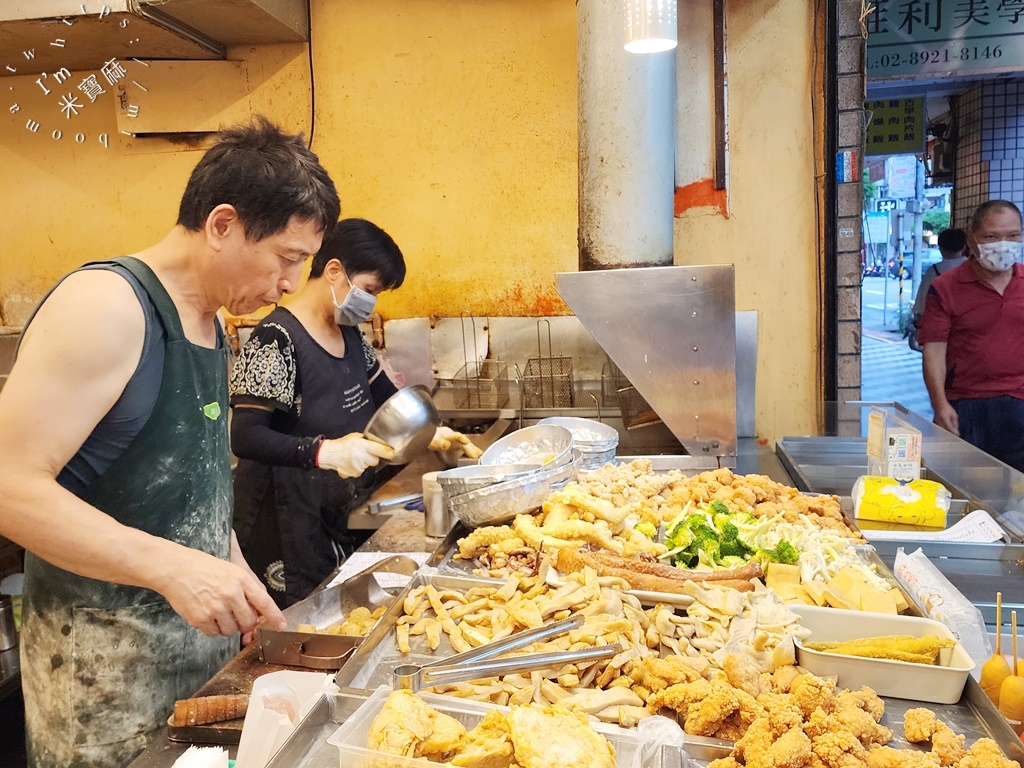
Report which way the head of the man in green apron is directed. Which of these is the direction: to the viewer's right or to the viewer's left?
to the viewer's right

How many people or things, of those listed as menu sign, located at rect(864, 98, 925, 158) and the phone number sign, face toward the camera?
2

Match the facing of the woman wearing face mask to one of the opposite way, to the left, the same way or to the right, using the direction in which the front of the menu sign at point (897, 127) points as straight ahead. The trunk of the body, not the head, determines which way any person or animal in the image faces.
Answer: to the left

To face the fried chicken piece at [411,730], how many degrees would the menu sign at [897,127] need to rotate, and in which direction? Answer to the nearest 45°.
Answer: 0° — it already faces it

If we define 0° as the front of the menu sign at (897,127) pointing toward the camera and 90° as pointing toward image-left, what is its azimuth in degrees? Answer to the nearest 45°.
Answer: approximately 0°

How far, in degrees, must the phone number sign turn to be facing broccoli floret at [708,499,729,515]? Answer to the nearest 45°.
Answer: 0° — it already faces it

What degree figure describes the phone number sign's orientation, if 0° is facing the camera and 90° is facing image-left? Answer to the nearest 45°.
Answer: approximately 0°

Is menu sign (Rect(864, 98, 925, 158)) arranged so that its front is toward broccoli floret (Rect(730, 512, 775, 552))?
yes

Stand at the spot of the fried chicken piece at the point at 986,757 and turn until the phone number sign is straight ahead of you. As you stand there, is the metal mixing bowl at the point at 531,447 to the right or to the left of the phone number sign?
left

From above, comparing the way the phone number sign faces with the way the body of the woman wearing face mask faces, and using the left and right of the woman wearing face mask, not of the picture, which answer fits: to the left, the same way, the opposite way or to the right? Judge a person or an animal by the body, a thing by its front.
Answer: to the right
